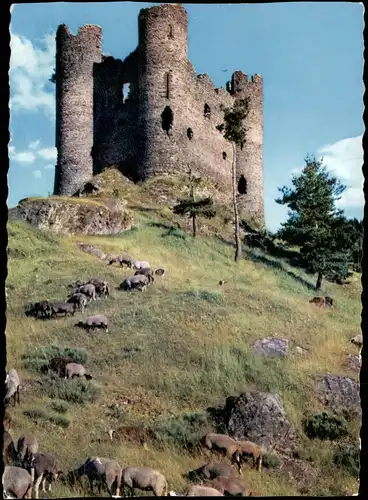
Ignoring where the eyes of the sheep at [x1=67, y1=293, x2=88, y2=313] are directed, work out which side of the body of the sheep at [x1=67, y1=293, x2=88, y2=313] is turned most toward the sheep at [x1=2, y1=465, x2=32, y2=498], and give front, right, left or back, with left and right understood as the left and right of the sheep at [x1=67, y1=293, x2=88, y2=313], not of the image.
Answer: left

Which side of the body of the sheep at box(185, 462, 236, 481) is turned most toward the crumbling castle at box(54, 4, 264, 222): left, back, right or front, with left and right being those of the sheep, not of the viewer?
right

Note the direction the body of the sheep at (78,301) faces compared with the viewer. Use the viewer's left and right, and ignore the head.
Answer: facing to the left of the viewer

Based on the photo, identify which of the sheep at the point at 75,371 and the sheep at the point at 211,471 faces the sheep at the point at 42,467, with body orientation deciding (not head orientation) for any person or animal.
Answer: the sheep at the point at 211,471

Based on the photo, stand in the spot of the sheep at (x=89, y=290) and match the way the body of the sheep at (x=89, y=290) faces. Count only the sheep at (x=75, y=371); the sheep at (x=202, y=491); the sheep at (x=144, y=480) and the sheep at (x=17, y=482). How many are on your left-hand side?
4

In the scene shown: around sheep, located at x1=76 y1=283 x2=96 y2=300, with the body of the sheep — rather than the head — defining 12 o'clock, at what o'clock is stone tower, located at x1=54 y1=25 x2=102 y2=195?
The stone tower is roughly at 3 o'clock from the sheep.

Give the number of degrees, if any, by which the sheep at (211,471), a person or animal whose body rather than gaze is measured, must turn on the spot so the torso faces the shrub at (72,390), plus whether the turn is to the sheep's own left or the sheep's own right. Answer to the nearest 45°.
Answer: approximately 45° to the sheep's own right

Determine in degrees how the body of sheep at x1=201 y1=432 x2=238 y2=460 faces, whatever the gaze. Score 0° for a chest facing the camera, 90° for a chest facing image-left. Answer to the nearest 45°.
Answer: approximately 90°

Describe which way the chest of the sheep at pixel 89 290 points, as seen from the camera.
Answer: to the viewer's left

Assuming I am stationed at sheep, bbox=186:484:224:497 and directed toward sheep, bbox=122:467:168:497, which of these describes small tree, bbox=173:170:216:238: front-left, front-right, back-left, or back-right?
front-right

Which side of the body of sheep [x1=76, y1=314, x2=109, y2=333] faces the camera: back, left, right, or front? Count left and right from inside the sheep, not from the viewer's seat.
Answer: left
